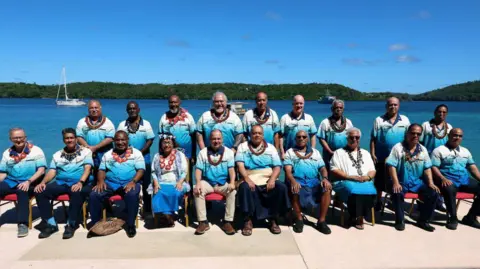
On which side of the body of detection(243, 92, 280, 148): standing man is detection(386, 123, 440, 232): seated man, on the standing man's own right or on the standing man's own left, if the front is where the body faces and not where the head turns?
on the standing man's own left

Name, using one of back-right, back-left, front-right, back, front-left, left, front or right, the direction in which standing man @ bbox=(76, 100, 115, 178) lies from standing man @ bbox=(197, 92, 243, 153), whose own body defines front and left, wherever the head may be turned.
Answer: right

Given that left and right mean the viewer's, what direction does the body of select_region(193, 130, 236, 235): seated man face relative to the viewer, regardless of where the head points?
facing the viewer

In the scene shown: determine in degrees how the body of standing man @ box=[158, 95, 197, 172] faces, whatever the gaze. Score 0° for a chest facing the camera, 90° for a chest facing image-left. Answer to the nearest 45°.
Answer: approximately 0°

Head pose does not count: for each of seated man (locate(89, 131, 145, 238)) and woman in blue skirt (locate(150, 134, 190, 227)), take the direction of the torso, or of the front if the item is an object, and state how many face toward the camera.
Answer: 2

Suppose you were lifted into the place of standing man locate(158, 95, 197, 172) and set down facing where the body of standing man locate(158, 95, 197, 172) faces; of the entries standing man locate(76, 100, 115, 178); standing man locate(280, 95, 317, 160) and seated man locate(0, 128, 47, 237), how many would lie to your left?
1

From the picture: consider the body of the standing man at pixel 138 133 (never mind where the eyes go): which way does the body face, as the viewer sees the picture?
toward the camera

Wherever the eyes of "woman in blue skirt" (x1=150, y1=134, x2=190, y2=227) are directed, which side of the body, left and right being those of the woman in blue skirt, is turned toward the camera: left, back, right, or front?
front

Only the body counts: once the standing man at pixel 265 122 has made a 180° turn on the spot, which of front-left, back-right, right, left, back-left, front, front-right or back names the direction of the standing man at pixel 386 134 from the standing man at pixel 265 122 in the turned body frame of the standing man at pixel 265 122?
right

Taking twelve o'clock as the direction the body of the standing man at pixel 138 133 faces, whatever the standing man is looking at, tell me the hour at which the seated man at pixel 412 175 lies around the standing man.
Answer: The seated man is roughly at 10 o'clock from the standing man.

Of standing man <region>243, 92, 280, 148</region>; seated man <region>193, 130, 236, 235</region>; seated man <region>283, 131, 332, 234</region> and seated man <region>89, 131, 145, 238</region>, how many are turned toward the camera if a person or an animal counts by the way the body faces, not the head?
4

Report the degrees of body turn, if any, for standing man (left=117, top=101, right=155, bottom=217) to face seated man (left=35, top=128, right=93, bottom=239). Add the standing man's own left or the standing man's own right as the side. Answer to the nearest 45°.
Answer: approximately 45° to the standing man's own right
